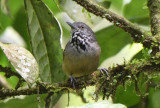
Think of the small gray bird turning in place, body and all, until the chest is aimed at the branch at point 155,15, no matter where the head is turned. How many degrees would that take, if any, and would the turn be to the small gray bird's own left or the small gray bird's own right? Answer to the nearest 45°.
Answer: approximately 90° to the small gray bird's own left

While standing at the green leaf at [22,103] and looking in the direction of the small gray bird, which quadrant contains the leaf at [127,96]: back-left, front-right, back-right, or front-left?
front-right

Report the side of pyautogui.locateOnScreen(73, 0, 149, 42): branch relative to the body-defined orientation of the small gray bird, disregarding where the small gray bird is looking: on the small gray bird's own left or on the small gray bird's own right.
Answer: on the small gray bird's own left

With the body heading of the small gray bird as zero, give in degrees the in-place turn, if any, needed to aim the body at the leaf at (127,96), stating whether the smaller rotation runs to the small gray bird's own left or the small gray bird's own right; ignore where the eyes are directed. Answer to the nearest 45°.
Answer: approximately 90° to the small gray bird's own left

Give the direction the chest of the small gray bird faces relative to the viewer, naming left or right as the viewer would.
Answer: facing the viewer and to the left of the viewer

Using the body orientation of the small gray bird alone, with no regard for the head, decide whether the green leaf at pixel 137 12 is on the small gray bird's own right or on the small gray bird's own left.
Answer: on the small gray bird's own left

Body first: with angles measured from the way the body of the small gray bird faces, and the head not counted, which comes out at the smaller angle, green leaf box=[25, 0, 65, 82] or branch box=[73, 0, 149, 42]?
the green leaf
